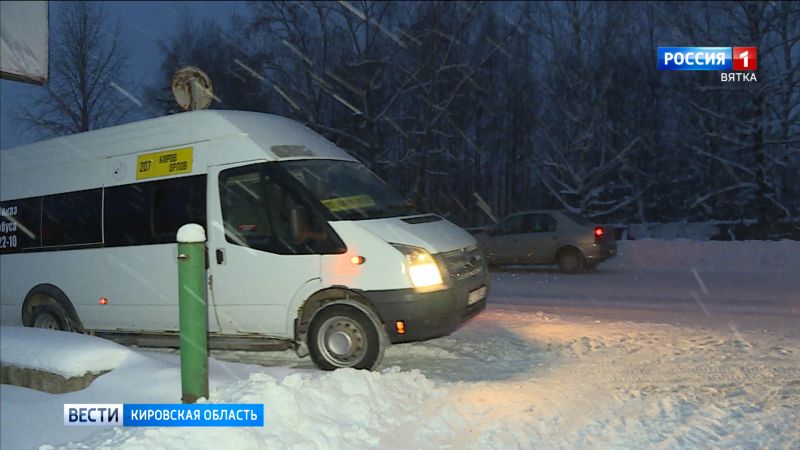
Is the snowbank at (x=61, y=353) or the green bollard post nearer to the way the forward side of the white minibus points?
the green bollard post

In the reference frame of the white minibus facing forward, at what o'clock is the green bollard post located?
The green bollard post is roughly at 2 o'clock from the white minibus.

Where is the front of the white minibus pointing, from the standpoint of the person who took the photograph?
facing the viewer and to the right of the viewer
